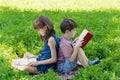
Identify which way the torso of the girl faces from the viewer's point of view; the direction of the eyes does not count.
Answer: to the viewer's left

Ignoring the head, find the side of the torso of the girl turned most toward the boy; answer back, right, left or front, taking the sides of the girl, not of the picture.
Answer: back

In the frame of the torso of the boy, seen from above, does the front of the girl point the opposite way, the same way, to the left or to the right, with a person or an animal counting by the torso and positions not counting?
the opposite way

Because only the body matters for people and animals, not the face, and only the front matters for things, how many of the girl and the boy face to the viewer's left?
1

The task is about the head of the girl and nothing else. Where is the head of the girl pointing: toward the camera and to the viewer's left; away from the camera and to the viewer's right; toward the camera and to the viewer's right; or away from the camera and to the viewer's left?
toward the camera and to the viewer's left

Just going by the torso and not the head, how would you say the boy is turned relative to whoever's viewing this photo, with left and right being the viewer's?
facing to the right of the viewer

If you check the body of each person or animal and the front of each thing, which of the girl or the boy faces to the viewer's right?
the boy

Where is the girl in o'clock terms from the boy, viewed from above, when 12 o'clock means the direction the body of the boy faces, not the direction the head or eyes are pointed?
The girl is roughly at 6 o'clock from the boy.
